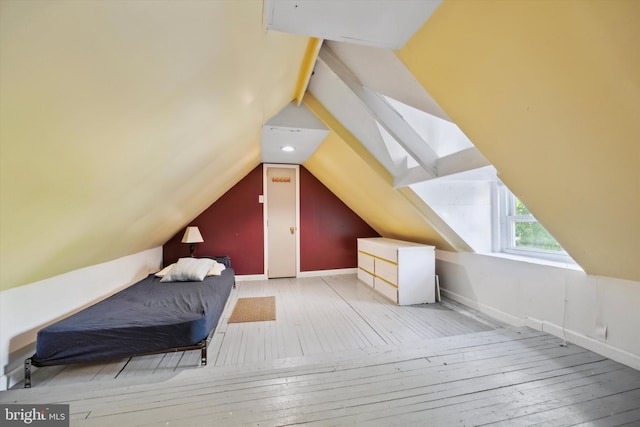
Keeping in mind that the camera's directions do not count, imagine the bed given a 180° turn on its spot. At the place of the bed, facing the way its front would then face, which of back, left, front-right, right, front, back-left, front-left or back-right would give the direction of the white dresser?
front-right

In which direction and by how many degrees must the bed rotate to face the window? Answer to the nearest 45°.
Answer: approximately 135° to its left

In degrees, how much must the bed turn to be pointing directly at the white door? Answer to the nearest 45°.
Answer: approximately 180°

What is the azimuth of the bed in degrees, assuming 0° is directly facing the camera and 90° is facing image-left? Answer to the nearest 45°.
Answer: approximately 45°
